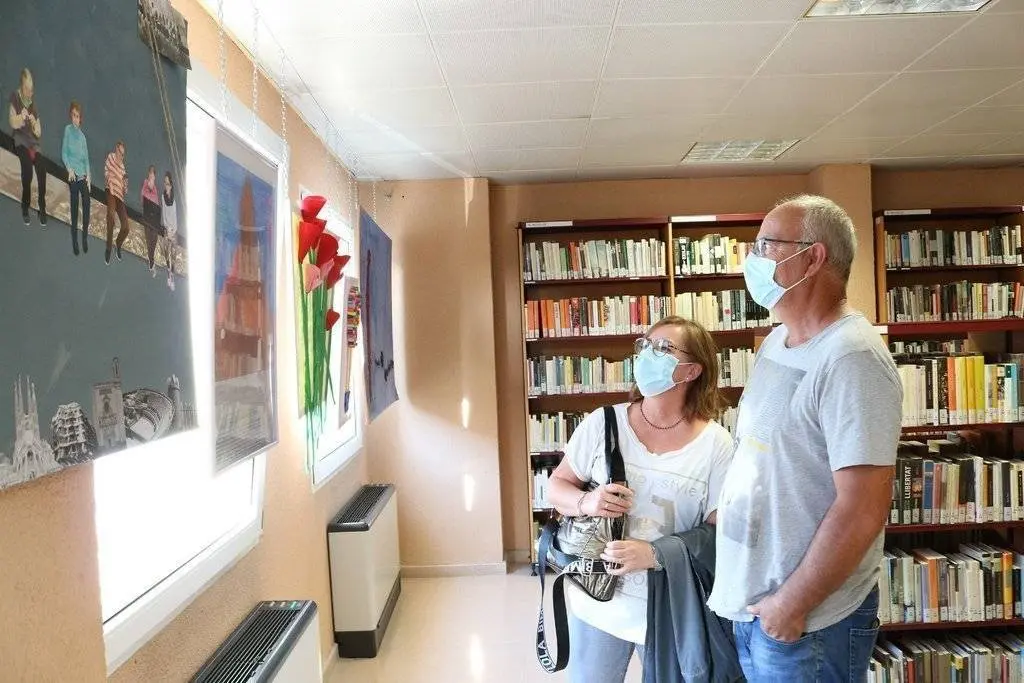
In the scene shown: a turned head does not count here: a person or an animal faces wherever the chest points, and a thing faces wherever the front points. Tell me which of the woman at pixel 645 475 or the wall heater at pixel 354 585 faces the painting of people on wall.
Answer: the woman

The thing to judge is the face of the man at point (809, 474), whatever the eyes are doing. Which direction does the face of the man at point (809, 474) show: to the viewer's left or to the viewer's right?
to the viewer's left

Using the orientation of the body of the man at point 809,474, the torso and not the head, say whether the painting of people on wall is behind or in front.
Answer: in front

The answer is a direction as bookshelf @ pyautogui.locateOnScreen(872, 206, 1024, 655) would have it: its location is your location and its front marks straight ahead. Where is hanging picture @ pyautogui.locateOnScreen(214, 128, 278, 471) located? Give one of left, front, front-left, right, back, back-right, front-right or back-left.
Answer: front-right

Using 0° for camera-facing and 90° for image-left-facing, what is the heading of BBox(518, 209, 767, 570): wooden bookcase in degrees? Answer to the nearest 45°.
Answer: approximately 0°

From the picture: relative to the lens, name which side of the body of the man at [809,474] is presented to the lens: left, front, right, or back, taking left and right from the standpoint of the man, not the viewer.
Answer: left

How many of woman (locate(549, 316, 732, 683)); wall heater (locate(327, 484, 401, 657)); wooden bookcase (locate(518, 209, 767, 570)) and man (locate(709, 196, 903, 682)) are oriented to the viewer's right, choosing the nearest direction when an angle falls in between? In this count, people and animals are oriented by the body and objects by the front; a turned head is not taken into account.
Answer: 1

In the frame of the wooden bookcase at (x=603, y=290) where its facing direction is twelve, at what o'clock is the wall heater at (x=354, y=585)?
The wall heater is roughly at 1 o'clock from the wooden bookcase.

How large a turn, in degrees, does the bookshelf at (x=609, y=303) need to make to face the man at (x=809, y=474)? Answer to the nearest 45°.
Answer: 0° — it already faces them

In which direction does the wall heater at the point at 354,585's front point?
to the viewer's right

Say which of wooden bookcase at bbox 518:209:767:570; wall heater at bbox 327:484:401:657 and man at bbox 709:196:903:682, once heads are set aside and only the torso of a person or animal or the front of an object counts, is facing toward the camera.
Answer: the wooden bookcase

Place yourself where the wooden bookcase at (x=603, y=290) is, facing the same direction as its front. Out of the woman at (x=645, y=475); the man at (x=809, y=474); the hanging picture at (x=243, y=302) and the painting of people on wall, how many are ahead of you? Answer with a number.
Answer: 4

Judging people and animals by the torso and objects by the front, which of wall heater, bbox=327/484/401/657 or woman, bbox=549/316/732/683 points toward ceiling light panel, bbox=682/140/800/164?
the wall heater
